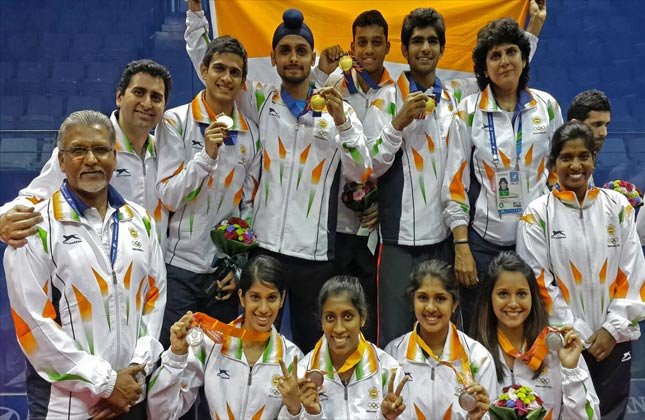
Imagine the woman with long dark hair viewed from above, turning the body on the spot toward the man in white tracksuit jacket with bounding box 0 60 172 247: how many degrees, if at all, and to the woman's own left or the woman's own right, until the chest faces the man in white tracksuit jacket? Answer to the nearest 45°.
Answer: approximately 90° to the woman's own right

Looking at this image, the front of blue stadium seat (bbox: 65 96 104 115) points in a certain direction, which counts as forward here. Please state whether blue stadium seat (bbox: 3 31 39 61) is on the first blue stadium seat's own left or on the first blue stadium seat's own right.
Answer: on the first blue stadium seat's own right

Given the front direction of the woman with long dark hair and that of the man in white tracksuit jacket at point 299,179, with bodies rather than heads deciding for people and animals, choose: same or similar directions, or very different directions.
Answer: same or similar directions

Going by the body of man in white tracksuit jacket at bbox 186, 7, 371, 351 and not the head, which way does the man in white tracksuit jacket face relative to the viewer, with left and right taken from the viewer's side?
facing the viewer

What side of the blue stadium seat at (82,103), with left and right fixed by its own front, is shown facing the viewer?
front

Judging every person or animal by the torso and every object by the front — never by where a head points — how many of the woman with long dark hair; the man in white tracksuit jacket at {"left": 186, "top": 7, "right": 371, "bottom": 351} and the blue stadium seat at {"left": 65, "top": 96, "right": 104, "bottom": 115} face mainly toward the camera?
3

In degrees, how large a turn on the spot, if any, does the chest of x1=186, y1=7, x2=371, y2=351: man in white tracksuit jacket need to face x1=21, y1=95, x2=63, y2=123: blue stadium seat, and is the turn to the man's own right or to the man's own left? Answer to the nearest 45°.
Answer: approximately 135° to the man's own right

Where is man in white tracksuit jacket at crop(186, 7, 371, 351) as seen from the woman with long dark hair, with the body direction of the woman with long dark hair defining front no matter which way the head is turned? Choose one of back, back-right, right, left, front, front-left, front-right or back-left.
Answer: right

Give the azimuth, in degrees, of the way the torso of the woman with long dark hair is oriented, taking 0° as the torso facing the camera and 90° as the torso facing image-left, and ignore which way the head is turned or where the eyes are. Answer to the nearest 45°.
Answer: approximately 0°

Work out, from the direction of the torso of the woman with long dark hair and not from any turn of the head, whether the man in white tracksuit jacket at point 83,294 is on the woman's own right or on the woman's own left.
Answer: on the woman's own right

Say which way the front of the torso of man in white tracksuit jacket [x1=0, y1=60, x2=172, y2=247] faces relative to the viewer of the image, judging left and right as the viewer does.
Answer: facing the viewer and to the right of the viewer

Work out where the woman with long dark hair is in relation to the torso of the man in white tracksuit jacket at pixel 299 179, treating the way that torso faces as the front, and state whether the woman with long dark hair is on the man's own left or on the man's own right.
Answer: on the man's own left
